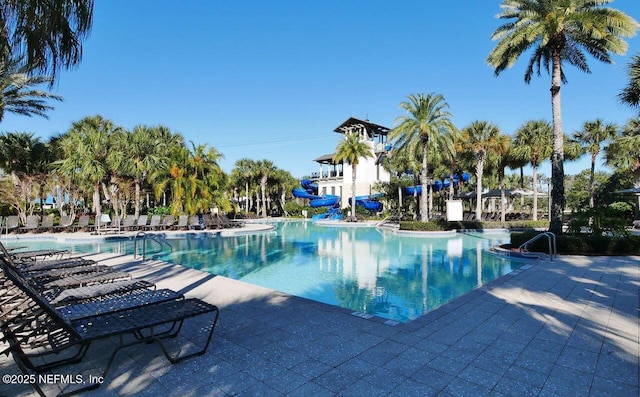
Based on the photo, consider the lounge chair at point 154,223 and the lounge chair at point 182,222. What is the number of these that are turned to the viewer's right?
0

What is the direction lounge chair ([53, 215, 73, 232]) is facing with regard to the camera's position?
facing the viewer and to the left of the viewer

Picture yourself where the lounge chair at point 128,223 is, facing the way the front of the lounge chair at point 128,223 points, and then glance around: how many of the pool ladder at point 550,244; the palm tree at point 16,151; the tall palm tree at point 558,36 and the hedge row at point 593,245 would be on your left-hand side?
3

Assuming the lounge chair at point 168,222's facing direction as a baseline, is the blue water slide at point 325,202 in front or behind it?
behind

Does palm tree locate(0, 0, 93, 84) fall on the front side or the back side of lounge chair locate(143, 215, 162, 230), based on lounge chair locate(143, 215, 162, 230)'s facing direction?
on the front side

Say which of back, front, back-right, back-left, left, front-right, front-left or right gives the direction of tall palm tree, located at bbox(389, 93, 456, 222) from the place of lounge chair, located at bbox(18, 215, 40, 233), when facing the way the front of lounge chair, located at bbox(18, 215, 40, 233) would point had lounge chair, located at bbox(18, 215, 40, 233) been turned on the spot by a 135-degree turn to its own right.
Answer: back-right

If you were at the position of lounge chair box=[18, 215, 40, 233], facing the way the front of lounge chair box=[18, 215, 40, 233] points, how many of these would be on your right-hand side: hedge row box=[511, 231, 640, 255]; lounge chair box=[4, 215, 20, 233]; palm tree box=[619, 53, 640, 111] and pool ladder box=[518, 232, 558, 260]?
1

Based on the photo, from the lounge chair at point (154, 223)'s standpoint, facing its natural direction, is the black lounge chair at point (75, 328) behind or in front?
in front

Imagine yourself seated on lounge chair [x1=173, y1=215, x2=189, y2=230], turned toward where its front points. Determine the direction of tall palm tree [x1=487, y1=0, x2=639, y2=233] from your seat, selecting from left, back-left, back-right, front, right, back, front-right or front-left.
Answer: left

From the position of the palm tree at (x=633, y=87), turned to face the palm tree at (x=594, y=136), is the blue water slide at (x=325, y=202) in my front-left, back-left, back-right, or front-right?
front-left

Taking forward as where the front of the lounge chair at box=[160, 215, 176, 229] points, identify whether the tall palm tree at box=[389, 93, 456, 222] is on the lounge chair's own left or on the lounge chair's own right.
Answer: on the lounge chair's own left

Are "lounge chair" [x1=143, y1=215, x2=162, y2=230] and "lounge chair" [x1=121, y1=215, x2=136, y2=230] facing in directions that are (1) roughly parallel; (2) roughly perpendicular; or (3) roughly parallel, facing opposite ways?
roughly parallel

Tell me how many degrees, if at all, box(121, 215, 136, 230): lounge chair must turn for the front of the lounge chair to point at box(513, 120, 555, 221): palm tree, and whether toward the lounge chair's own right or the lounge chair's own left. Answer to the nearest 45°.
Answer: approximately 135° to the lounge chair's own left

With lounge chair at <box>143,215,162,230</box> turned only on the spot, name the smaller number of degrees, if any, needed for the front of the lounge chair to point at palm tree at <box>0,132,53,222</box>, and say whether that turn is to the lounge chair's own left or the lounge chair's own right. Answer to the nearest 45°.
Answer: approximately 90° to the lounge chair's own right
